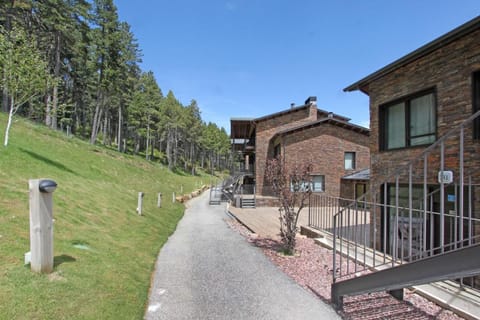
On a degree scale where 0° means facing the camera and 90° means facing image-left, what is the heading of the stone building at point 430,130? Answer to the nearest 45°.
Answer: approximately 45°

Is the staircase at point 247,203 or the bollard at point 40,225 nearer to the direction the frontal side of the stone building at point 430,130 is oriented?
the bollard

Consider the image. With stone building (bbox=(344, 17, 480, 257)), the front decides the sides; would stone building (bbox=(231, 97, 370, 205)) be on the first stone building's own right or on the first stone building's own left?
on the first stone building's own right

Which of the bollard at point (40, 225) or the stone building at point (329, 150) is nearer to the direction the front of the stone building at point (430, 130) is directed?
the bollard

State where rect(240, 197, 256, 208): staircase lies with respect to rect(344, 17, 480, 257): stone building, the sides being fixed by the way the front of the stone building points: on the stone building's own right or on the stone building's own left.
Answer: on the stone building's own right

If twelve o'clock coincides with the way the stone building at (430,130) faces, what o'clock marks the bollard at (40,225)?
The bollard is roughly at 12 o'clock from the stone building.
